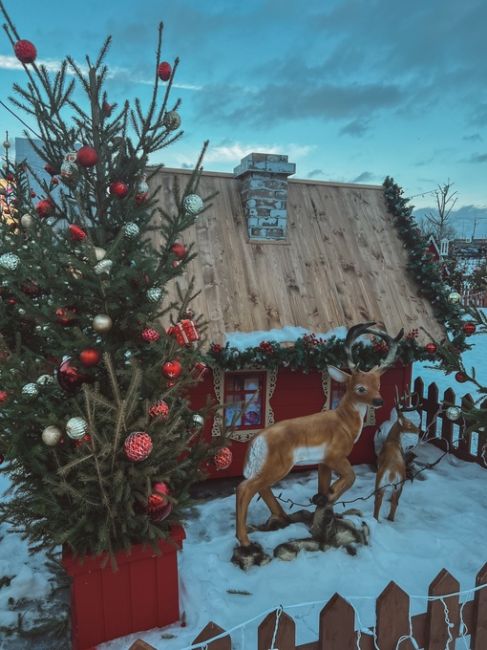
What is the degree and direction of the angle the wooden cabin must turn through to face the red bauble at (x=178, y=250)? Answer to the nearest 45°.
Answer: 0° — it already faces it

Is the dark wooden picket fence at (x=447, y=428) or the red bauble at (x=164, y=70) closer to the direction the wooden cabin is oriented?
the red bauble

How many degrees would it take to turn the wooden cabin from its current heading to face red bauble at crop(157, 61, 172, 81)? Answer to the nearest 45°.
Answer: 0° — it already faces it

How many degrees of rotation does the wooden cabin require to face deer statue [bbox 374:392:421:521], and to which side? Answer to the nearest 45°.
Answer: approximately 45° to its left

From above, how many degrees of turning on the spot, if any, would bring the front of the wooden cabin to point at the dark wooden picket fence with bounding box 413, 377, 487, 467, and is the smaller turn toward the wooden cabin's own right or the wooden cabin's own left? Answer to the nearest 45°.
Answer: approximately 90° to the wooden cabin's own left

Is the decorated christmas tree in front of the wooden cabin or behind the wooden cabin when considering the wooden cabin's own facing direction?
in front

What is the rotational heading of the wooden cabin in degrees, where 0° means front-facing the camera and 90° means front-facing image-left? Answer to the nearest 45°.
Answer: approximately 0°
